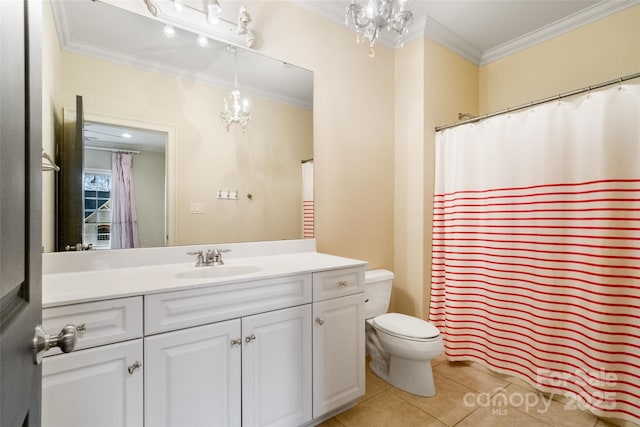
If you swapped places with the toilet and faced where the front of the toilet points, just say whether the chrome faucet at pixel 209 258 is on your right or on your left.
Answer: on your right

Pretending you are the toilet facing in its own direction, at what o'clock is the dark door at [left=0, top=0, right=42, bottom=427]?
The dark door is roughly at 2 o'clock from the toilet.

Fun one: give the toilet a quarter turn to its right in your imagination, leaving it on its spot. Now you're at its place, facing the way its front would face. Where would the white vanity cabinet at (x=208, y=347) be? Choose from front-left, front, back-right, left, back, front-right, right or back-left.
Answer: front

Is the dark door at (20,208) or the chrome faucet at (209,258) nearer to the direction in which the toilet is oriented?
the dark door

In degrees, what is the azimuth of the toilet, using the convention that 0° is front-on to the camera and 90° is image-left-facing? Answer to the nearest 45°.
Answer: approximately 315°
